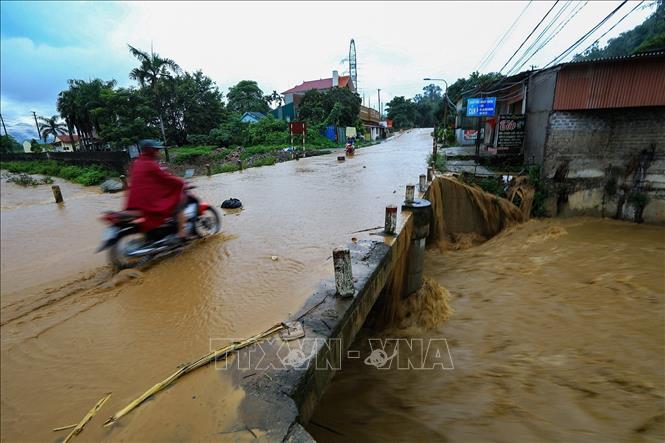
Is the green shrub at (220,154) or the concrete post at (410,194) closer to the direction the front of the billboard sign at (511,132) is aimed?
the concrete post

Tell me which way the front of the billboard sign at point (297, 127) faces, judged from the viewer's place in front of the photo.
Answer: facing the viewer

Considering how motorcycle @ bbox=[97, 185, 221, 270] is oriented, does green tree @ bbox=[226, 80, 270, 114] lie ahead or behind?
ahead

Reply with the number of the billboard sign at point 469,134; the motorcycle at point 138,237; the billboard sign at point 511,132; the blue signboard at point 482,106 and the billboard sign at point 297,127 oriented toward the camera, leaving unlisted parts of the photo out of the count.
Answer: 4

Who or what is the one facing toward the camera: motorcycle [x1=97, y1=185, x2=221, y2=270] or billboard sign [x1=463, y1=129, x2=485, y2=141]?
the billboard sign

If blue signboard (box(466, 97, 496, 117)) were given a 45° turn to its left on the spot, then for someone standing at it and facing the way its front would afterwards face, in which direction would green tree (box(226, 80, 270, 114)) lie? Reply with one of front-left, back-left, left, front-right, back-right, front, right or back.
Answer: back

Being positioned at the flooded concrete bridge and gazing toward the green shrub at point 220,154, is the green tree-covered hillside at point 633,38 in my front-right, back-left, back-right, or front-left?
front-right

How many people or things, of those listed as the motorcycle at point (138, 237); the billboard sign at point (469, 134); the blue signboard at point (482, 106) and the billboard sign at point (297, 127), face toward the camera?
3

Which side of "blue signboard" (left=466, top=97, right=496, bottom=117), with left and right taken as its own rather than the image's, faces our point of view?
front

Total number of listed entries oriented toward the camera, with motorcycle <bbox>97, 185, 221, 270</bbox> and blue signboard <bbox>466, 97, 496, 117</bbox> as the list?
1

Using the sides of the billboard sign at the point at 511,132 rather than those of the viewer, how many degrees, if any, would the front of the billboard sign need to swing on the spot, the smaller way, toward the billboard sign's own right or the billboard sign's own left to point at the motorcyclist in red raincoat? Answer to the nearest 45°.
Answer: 0° — it already faces them

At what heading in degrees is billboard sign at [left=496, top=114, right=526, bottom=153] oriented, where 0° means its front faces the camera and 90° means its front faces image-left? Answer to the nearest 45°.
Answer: approximately 0°

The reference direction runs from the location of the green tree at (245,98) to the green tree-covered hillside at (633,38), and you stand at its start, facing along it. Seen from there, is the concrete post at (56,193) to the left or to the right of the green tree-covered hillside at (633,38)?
right

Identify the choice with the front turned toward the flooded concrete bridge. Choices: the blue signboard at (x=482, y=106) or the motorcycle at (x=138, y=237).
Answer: the blue signboard

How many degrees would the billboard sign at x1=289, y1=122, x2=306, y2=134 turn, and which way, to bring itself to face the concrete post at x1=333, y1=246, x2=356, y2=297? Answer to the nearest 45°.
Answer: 0° — it already faces it

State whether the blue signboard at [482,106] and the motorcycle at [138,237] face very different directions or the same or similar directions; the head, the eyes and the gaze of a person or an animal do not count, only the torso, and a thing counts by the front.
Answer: very different directions

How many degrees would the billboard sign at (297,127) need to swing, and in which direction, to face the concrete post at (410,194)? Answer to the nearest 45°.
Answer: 0° — it already faces it
